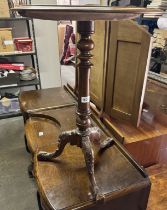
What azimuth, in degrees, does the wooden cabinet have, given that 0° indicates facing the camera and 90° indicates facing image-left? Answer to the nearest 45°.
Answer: approximately 45°

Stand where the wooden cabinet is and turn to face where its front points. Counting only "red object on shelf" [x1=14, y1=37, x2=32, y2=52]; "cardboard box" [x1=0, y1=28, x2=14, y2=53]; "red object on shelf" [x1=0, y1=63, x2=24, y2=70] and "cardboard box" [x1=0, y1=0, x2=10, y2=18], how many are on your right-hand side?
4

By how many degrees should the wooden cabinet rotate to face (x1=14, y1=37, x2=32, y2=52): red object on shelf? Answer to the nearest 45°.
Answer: approximately 90° to its right

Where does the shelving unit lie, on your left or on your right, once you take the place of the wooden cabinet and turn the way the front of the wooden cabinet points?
on your right

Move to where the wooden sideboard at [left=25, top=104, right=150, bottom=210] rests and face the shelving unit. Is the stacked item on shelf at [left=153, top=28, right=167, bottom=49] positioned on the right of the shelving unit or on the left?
right

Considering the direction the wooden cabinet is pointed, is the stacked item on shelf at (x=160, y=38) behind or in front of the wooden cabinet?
behind

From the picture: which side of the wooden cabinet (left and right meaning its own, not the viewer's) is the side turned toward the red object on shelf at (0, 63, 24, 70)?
right

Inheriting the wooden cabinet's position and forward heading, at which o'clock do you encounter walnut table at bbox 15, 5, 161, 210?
The walnut table is roughly at 11 o'clock from the wooden cabinet.

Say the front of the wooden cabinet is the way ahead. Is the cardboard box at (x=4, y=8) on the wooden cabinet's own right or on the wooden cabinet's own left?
on the wooden cabinet's own right

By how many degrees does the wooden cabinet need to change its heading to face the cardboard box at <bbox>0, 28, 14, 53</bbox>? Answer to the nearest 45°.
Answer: approximately 90° to its right

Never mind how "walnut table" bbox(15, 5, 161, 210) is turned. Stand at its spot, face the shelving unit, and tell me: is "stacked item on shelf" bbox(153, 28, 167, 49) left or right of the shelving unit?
right

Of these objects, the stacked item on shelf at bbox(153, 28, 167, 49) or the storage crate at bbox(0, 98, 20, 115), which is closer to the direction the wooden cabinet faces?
the storage crate

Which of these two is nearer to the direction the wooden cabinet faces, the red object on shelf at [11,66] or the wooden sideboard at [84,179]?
the wooden sideboard
